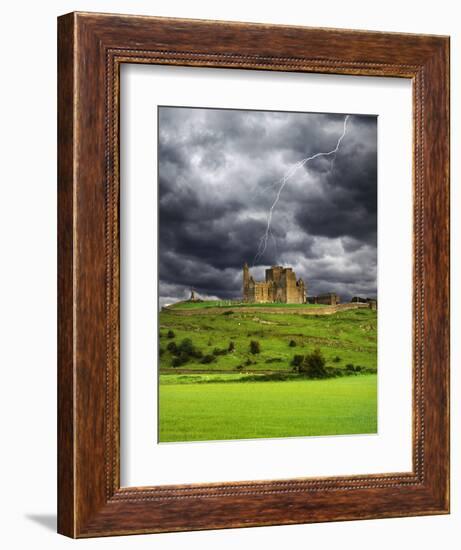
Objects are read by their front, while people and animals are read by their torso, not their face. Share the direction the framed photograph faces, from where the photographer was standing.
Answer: facing the viewer and to the right of the viewer
